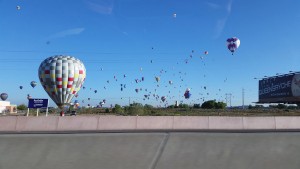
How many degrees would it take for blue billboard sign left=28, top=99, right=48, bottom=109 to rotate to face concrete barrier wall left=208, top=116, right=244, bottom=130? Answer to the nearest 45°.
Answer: approximately 45° to its left

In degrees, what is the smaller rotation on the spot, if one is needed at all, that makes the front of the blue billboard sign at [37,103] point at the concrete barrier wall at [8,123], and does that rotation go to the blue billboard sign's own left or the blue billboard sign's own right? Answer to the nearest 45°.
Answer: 0° — it already faces it

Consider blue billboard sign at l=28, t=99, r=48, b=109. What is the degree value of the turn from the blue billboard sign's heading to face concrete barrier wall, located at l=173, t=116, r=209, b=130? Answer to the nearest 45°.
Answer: approximately 45° to its left

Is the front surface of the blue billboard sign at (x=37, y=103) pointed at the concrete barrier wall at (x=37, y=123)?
yes

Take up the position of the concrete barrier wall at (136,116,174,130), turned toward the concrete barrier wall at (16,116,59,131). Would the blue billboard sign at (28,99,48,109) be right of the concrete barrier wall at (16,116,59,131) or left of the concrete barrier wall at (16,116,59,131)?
right

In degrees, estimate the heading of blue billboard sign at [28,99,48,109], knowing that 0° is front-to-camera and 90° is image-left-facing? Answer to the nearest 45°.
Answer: approximately 0°
